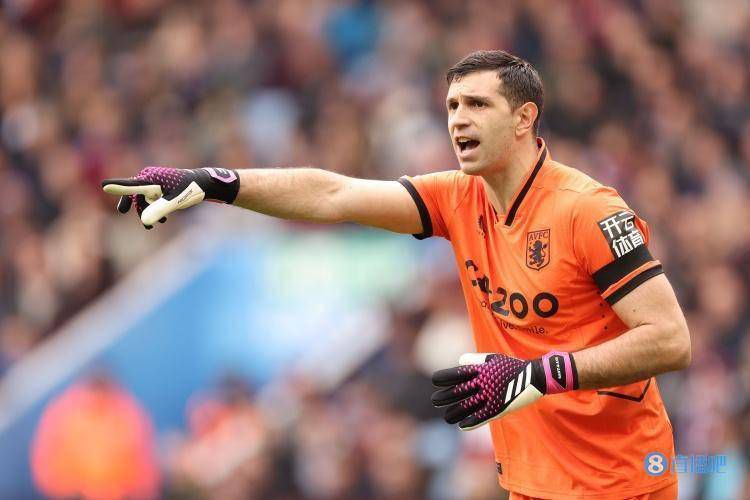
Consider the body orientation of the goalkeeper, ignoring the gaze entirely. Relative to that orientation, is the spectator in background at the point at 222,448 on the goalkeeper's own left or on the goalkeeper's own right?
on the goalkeeper's own right

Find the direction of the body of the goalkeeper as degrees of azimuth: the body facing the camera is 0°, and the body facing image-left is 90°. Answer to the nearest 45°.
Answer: approximately 45°

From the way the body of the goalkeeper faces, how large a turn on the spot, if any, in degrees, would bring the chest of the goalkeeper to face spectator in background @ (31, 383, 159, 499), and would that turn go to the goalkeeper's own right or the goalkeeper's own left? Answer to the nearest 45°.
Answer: approximately 90° to the goalkeeper's own right

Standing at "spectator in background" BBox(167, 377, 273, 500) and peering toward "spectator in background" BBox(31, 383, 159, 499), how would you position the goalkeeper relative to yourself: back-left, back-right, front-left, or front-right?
back-left
